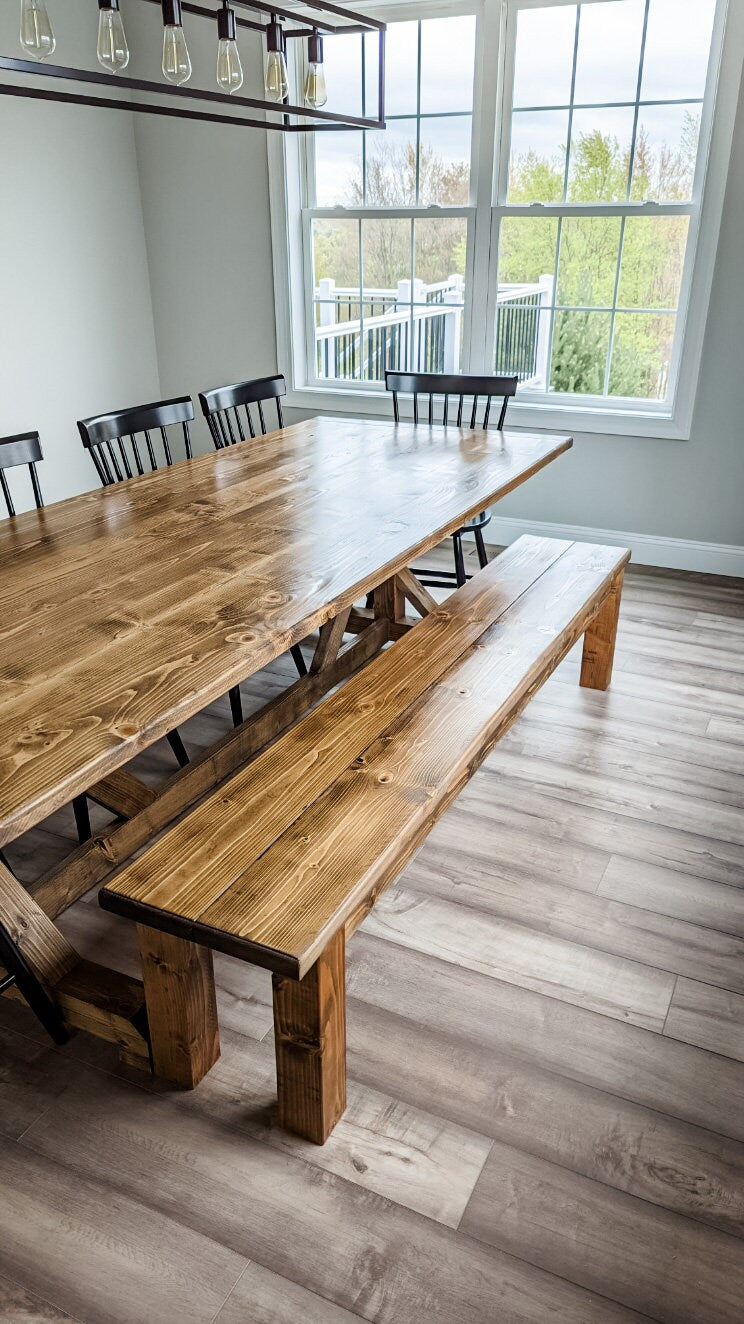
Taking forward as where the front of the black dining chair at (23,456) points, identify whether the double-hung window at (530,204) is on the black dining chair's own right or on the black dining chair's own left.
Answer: on the black dining chair's own left

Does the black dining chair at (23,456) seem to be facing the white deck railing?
no

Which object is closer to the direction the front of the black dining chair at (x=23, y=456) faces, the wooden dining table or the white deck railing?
the wooden dining table

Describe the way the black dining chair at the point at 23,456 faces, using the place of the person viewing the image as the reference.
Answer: facing the viewer and to the right of the viewer

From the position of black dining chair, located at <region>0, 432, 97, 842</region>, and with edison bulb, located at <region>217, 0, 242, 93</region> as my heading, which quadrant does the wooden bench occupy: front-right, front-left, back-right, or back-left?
front-right

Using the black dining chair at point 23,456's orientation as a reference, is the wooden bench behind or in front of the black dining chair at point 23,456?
in front
